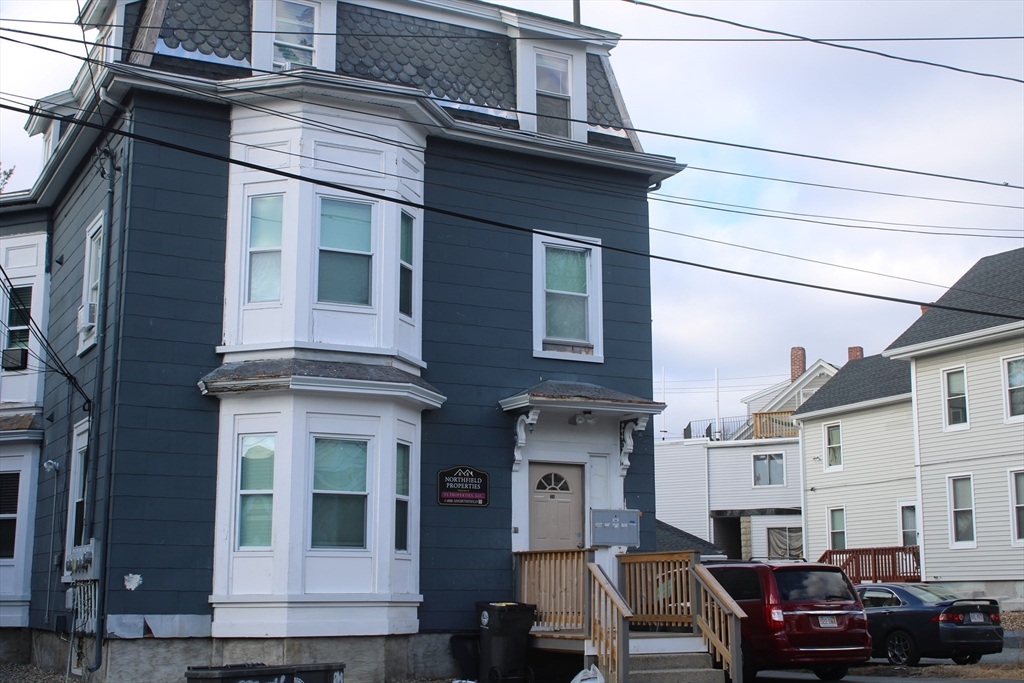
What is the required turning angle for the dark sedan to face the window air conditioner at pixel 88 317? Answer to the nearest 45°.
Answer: approximately 90° to its left

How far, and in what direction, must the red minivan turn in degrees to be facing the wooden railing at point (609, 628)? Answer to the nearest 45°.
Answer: approximately 90° to its left

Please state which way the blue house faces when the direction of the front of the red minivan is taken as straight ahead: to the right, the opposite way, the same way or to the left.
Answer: the opposite way

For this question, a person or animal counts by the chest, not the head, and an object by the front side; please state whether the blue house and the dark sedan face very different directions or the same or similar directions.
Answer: very different directions

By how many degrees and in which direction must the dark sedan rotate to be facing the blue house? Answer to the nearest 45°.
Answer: approximately 90° to its left

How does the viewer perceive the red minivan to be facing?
facing away from the viewer and to the left of the viewer

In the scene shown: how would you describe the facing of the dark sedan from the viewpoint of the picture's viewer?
facing away from the viewer and to the left of the viewer

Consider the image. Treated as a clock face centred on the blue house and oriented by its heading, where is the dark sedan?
The dark sedan is roughly at 10 o'clock from the blue house.

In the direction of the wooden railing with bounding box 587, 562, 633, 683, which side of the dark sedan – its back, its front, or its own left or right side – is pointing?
left

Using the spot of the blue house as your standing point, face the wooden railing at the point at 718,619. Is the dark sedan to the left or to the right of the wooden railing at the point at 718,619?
left

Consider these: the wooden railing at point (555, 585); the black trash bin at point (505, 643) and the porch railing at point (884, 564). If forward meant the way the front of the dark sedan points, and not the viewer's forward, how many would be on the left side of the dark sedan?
2

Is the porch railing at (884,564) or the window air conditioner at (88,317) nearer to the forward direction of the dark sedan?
the porch railing

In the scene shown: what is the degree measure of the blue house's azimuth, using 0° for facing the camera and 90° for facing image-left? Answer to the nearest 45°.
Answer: approximately 315°

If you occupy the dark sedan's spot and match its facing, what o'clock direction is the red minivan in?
The red minivan is roughly at 8 o'clock from the dark sedan.

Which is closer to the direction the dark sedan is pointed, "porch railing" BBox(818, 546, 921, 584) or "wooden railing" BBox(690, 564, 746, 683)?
the porch railing
